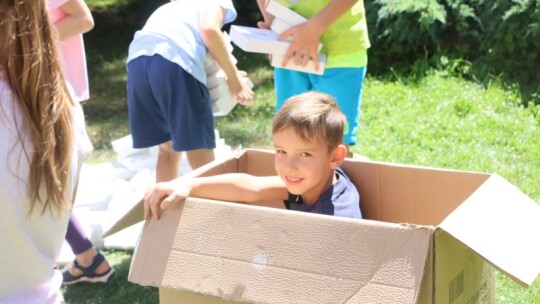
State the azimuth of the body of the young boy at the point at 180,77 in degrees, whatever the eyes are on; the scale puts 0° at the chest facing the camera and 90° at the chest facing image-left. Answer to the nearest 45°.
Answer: approximately 225°

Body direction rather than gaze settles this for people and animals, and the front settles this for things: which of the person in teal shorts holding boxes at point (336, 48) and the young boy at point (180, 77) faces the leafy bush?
the young boy

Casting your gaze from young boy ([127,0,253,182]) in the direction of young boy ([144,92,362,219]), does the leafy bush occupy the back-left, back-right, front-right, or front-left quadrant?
back-left

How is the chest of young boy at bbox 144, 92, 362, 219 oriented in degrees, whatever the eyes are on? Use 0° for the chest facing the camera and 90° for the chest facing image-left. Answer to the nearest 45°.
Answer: approximately 45°

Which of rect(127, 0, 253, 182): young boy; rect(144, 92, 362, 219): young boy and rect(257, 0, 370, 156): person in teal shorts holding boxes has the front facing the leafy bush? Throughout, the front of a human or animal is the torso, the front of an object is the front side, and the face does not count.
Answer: rect(127, 0, 253, 182): young boy

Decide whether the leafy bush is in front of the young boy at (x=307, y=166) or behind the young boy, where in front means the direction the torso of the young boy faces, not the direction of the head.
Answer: behind

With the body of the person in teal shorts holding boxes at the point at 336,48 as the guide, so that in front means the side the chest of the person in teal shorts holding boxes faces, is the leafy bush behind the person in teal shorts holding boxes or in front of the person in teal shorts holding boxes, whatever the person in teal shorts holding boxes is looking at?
behind

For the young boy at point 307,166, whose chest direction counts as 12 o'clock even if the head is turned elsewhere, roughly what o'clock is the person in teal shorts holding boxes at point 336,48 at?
The person in teal shorts holding boxes is roughly at 5 o'clock from the young boy.

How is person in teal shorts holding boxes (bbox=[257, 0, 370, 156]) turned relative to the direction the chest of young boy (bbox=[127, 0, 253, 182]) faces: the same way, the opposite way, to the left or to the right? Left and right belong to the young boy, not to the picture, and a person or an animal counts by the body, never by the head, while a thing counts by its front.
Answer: the opposite way

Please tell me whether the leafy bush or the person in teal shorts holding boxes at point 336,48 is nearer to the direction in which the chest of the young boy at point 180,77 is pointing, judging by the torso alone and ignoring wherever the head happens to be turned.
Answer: the leafy bush

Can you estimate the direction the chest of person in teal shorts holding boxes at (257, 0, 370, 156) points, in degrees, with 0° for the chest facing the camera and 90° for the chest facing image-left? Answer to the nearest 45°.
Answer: approximately 45°

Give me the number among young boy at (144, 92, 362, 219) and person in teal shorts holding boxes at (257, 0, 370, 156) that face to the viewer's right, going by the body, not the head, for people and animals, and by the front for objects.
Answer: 0

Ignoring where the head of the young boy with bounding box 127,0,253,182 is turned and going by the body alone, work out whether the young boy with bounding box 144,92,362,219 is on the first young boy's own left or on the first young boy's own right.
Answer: on the first young boy's own right

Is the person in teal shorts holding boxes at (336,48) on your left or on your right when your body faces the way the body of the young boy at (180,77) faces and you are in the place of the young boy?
on your right
